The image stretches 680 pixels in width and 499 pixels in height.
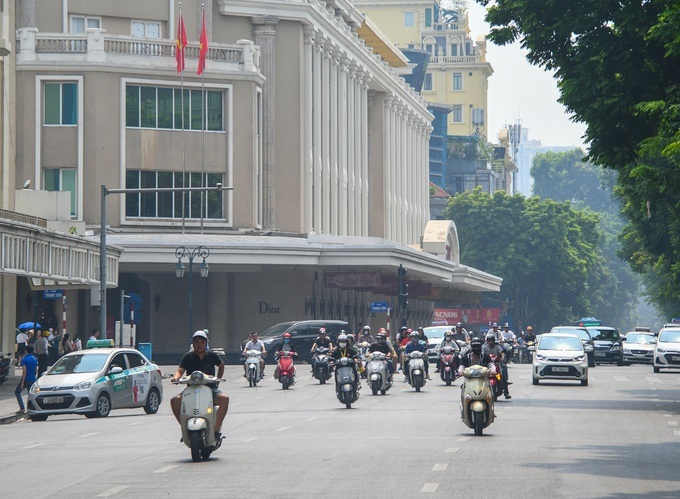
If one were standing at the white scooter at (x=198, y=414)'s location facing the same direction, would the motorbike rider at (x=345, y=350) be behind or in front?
behind

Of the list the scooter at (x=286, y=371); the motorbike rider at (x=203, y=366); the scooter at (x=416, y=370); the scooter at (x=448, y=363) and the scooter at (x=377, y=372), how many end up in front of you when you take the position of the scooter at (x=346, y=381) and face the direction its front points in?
1

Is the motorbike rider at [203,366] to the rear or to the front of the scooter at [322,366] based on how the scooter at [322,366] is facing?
to the front

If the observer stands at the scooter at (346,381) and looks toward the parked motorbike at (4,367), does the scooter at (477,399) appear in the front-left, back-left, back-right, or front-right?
back-left

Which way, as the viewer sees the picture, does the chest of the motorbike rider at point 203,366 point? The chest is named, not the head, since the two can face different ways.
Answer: toward the camera

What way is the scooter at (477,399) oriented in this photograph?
toward the camera

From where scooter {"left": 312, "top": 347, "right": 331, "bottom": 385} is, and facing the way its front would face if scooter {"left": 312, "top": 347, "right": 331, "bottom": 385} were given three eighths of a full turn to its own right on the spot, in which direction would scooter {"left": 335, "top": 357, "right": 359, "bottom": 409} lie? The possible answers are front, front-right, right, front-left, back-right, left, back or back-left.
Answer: back-left

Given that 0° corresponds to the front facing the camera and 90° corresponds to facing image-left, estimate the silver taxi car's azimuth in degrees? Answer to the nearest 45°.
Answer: approximately 45°

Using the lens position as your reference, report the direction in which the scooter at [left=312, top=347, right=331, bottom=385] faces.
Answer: facing the viewer

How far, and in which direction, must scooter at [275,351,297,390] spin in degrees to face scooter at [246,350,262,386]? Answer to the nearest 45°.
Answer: approximately 135° to its right

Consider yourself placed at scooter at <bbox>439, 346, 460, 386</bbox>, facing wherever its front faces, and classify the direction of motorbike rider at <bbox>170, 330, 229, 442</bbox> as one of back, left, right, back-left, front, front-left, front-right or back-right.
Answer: front
